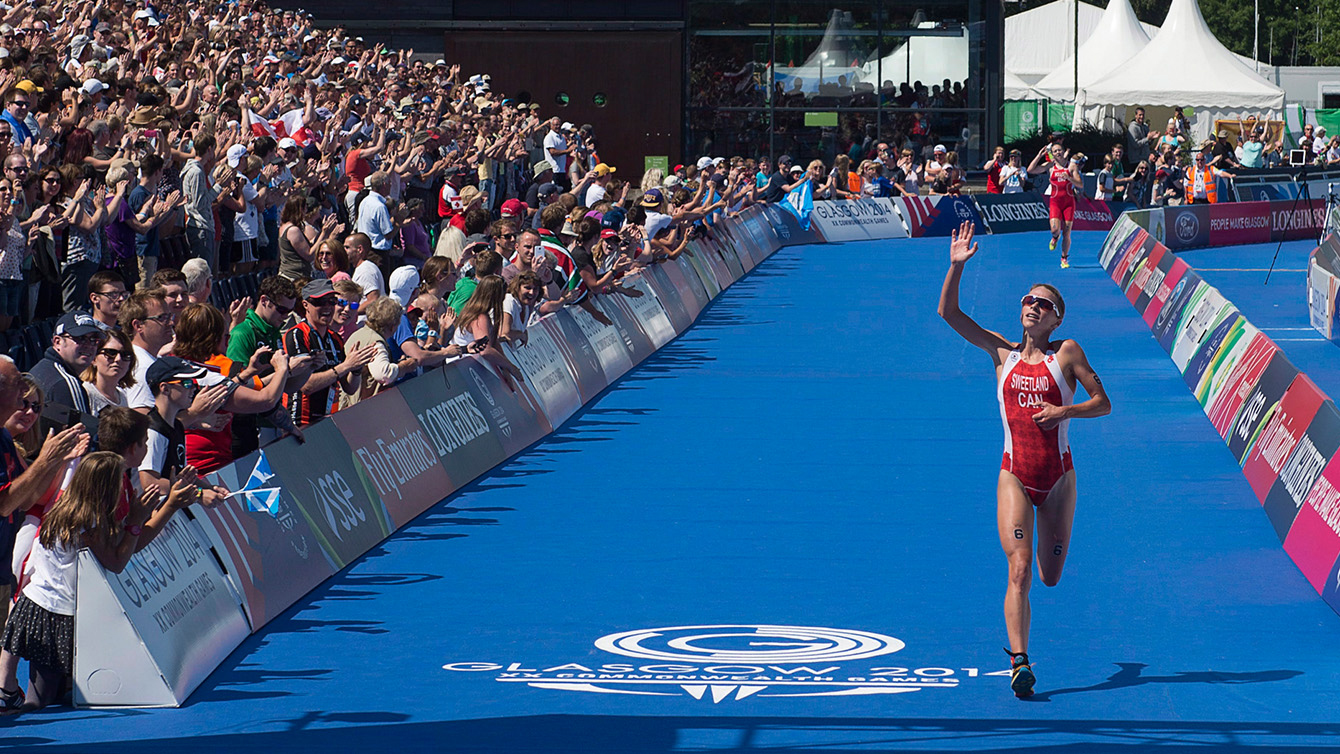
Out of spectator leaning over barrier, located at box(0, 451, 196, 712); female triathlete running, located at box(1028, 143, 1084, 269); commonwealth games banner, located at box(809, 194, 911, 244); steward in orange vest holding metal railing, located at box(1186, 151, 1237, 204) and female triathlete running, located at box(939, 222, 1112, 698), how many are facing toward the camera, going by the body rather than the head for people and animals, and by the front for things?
4

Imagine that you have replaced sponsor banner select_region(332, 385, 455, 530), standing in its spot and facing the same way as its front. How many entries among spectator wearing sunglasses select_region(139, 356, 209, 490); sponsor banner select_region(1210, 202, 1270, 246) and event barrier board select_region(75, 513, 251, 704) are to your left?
1

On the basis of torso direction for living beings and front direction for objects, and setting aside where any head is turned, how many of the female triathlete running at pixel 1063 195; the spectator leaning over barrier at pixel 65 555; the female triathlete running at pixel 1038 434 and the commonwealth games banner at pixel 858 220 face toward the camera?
3

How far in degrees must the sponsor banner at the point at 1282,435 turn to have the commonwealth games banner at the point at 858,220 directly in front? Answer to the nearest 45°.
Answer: approximately 135° to its right

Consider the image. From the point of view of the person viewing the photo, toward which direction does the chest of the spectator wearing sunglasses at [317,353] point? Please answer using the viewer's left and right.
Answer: facing the viewer and to the right of the viewer

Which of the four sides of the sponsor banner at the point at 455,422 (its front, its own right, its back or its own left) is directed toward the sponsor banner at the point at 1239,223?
left

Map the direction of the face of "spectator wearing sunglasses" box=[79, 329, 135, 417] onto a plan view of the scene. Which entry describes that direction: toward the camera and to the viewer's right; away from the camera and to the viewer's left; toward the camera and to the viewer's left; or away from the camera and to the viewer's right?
toward the camera and to the viewer's right

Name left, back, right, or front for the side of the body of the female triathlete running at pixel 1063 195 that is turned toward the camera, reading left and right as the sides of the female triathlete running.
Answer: front

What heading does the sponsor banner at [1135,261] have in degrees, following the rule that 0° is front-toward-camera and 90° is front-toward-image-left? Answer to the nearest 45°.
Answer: approximately 45°

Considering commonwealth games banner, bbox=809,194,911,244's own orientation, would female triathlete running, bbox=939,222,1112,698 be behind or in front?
in front

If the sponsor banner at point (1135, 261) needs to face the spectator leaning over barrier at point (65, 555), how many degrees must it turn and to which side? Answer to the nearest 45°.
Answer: approximately 45° to its left

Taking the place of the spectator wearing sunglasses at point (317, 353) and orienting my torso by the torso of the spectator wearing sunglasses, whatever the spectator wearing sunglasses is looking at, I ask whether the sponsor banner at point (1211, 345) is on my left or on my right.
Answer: on my left

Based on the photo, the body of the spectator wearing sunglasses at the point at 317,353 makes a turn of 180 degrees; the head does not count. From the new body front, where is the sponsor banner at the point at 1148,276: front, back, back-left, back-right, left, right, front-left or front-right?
right
